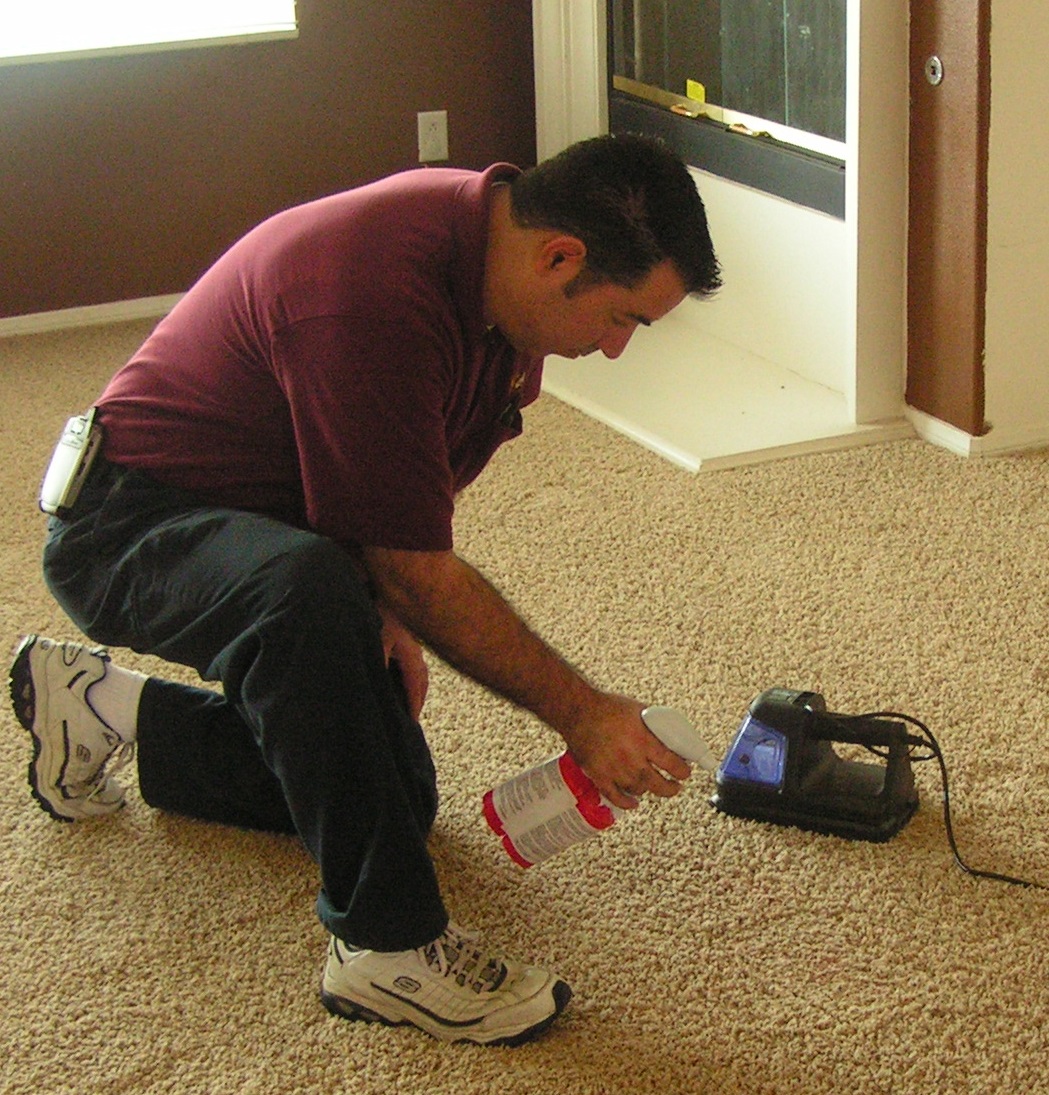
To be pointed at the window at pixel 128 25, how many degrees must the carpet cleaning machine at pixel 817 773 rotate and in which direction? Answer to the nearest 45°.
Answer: approximately 45° to its right

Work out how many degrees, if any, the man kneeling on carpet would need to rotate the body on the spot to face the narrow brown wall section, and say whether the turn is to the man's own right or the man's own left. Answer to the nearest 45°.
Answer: approximately 45° to the man's own left

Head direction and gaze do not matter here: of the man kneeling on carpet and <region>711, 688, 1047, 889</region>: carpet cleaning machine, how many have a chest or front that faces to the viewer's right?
1

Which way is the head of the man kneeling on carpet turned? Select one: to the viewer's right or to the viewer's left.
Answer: to the viewer's right

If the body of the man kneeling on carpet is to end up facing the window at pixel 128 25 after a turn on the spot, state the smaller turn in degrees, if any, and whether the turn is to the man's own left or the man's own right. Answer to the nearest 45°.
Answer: approximately 90° to the man's own left

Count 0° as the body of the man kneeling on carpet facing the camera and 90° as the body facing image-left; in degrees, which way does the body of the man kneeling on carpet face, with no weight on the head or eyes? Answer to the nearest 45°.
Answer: approximately 270°

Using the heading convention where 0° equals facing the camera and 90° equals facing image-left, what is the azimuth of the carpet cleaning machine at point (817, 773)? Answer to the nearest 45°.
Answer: approximately 90°

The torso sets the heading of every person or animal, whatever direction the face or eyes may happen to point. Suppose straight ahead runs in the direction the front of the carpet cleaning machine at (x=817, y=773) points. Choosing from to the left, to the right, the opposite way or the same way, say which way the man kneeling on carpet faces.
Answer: the opposite way
